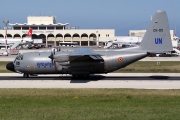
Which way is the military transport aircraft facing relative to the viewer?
to the viewer's left
